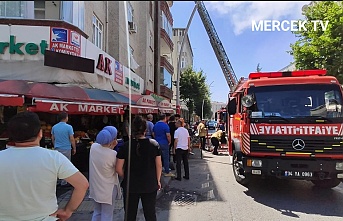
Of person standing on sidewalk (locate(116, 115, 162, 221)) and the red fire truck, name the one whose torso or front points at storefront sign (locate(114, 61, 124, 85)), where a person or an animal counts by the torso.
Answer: the person standing on sidewalk

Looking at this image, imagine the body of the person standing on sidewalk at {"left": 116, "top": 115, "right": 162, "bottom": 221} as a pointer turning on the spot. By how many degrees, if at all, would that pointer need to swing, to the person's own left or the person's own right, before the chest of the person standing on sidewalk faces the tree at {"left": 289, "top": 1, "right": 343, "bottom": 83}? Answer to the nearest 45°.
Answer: approximately 45° to the person's own right

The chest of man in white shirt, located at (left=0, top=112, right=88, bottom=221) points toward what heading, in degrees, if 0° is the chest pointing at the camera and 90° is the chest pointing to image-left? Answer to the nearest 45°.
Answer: approximately 180°

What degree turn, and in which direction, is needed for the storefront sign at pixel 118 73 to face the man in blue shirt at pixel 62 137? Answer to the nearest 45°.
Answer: approximately 45° to its right

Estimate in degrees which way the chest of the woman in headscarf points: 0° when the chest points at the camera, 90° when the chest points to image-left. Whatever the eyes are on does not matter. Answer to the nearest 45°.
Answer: approximately 225°

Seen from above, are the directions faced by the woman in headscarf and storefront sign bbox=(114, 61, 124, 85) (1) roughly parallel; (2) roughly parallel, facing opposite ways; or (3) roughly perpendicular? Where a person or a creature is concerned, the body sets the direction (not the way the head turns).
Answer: roughly perpendicular

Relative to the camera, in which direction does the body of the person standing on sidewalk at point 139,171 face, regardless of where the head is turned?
away from the camera

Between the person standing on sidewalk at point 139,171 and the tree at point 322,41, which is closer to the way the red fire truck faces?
the person standing on sidewalk

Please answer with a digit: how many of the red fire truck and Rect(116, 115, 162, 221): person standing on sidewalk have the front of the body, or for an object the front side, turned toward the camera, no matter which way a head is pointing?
1
